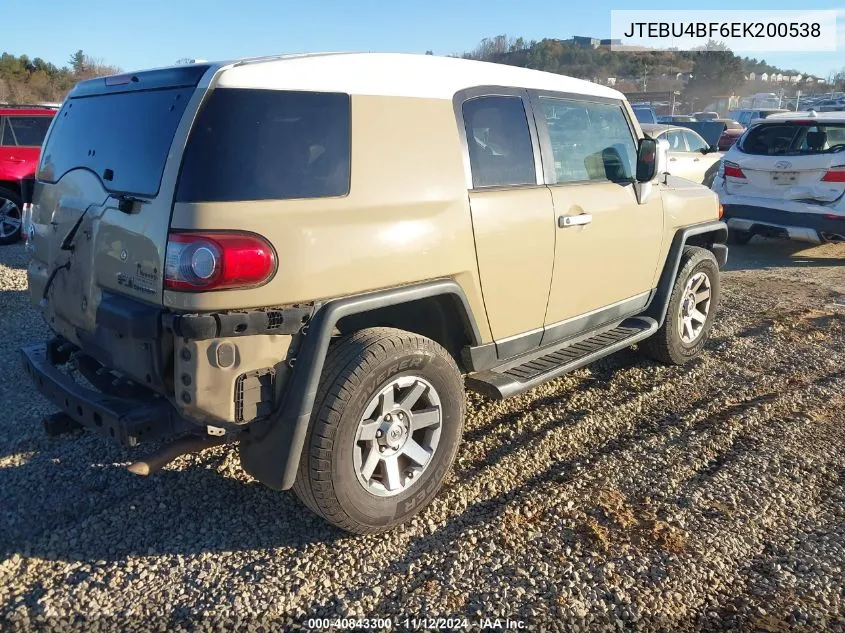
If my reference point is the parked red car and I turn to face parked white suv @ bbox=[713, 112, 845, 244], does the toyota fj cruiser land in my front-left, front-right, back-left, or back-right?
front-right

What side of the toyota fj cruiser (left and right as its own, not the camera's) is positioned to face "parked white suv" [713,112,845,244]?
front

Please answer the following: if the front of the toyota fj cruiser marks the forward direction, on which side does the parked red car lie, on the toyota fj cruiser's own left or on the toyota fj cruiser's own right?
on the toyota fj cruiser's own left

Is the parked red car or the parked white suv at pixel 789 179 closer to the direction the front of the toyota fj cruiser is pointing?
the parked white suv

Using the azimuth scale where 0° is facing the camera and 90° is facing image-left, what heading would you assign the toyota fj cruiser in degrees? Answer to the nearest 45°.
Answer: approximately 225°
